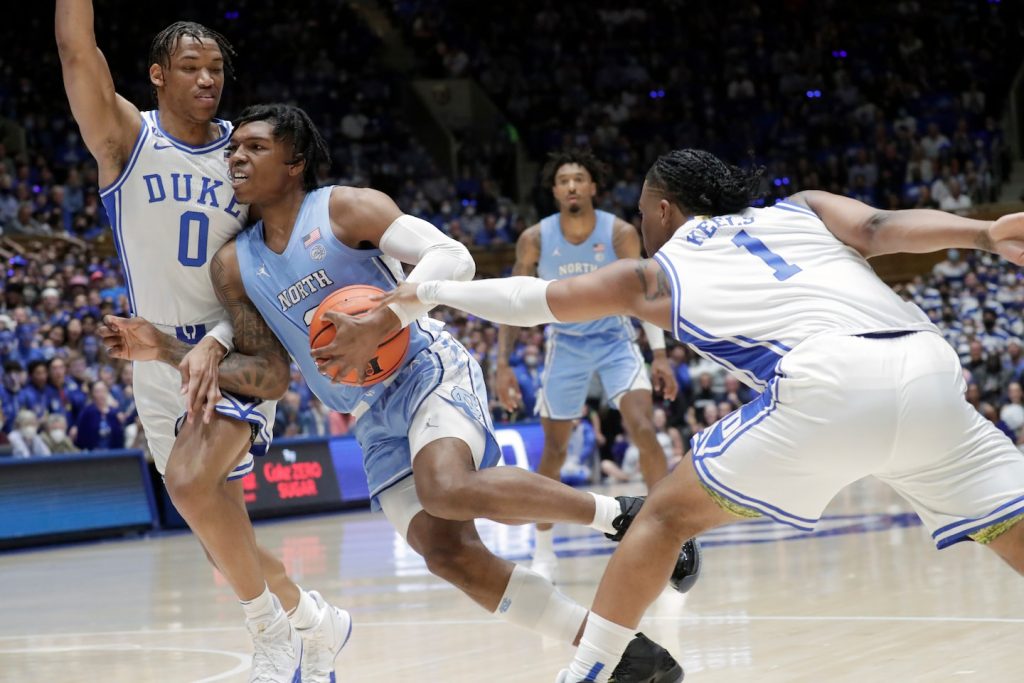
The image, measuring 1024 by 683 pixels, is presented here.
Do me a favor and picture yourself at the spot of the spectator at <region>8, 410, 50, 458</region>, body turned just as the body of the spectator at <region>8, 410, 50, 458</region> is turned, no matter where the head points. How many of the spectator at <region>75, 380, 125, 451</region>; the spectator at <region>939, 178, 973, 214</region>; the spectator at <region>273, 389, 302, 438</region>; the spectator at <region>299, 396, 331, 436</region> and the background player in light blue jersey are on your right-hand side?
0

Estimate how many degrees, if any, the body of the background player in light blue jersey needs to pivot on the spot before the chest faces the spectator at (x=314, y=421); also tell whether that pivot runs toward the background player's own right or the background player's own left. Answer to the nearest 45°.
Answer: approximately 135° to the background player's own right

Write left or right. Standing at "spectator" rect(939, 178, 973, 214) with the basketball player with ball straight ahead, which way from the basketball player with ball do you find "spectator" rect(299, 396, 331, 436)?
right

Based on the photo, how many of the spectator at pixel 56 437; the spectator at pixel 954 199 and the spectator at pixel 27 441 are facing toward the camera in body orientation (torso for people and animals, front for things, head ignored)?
3

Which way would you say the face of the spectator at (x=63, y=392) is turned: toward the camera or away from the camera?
toward the camera

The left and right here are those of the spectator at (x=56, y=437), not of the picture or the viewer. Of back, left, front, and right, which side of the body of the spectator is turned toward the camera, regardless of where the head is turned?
front

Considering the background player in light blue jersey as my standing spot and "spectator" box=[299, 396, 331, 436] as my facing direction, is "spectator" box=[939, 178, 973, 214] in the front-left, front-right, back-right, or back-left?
front-right

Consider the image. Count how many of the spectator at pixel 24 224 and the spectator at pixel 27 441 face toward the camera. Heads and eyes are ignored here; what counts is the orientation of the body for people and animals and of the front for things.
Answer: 2

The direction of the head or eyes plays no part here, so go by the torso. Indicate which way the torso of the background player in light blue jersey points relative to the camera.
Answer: toward the camera

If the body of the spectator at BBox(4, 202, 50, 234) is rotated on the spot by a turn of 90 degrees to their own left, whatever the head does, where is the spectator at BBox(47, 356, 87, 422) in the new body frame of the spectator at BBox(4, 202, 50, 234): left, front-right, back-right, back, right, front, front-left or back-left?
right

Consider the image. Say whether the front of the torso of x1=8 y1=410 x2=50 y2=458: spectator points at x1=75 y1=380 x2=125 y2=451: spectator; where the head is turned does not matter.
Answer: no

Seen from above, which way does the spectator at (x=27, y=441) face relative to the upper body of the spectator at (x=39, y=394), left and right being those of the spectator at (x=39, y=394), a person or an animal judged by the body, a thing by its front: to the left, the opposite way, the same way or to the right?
the same way

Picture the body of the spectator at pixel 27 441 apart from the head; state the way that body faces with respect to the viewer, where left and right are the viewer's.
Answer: facing the viewer

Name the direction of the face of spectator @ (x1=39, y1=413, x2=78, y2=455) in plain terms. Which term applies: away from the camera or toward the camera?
toward the camera

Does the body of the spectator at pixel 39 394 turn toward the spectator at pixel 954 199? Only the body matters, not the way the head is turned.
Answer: no

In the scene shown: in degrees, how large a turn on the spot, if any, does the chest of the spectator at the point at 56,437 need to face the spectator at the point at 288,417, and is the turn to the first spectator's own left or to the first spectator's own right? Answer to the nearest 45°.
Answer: approximately 135° to the first spectator's own left

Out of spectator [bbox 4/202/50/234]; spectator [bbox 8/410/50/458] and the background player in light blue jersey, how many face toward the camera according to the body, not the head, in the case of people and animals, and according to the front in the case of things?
3

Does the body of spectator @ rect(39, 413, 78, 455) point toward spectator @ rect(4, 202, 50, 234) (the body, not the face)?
no

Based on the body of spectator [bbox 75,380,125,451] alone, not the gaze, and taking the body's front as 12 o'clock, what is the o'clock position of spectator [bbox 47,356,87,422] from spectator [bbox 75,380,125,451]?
spectator [bbox 47,356,87,422] is roughly at 5 o'clock from spectator [bbox 75,380,125,451].

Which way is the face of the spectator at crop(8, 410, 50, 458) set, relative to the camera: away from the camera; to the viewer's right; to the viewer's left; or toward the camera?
toward the camera
